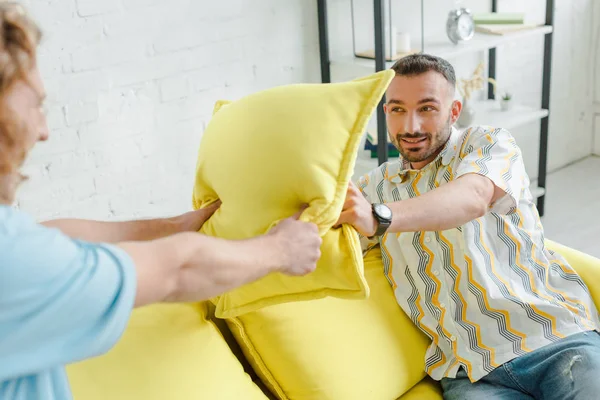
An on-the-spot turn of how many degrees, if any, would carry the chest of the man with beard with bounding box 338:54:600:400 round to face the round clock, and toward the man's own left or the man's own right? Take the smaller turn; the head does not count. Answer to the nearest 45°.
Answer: approximately 135° to the man's own right

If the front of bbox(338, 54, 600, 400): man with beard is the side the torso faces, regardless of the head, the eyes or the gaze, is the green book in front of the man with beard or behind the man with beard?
behind

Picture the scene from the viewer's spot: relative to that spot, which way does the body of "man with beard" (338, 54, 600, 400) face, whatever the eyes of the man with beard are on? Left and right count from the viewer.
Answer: facing the viewer and to the left of the viewer

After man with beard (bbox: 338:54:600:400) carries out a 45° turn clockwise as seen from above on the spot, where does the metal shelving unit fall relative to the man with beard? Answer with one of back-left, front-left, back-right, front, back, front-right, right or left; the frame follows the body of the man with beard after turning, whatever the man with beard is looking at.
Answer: right

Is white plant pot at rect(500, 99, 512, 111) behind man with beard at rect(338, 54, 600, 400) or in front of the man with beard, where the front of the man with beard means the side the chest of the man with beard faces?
behind

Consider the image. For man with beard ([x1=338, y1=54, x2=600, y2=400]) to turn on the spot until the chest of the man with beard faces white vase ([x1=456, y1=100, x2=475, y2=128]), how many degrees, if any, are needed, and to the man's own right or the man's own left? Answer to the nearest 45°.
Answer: approximately 135° to the man's own right

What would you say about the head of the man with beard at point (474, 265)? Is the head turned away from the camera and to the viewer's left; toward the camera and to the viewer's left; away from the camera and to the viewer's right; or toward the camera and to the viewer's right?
toward the camera and to the viewer's left
